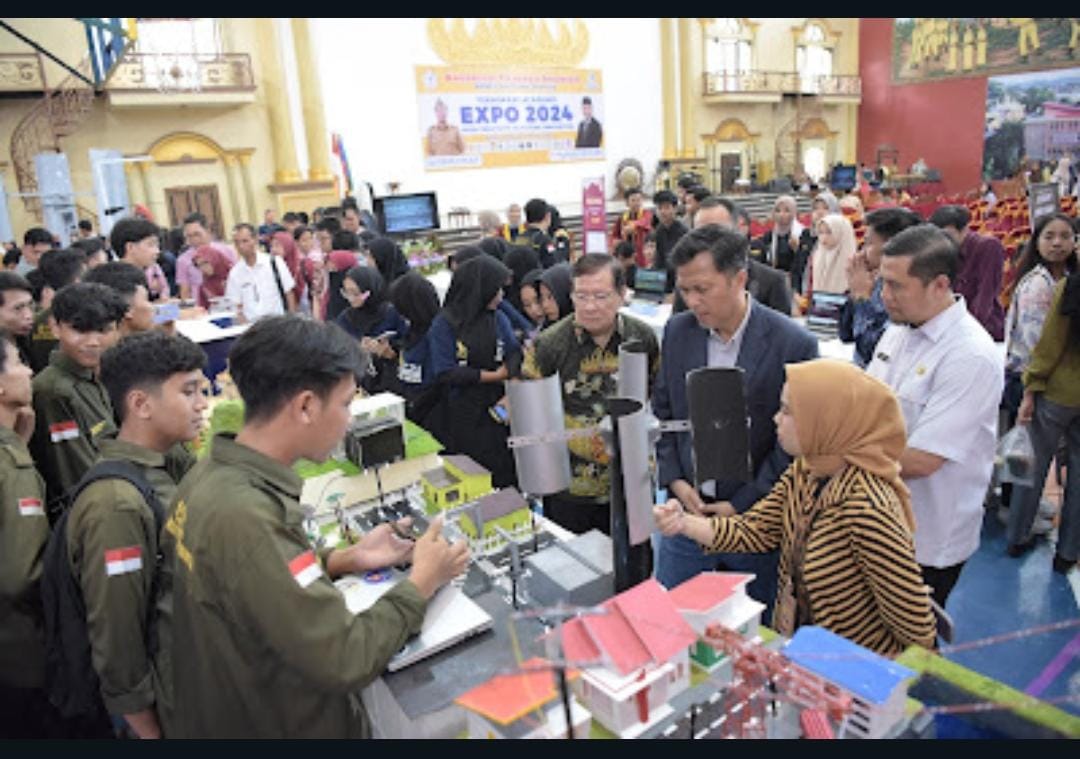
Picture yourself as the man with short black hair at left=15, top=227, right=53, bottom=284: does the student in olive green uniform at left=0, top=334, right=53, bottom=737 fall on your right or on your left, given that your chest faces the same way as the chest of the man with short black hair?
on your right

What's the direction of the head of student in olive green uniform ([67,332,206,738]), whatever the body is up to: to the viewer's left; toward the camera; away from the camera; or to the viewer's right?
to the viewer's right

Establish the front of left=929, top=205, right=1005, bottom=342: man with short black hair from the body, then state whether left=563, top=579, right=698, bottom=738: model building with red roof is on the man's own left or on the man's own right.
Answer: on the man's own left

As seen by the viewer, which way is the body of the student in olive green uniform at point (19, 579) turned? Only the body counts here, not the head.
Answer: to the viewer's right

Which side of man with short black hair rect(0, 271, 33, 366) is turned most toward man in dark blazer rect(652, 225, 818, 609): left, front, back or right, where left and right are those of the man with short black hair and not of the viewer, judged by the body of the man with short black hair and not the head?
front

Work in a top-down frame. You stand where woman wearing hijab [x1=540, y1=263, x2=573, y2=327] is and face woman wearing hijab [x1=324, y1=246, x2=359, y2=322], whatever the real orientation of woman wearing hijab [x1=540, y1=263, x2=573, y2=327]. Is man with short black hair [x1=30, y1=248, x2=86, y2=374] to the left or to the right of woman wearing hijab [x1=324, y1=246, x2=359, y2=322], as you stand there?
left

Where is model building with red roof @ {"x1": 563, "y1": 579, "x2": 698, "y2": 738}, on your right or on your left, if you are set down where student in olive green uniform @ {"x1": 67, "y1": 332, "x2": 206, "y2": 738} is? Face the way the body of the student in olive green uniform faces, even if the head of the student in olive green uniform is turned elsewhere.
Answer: on your right

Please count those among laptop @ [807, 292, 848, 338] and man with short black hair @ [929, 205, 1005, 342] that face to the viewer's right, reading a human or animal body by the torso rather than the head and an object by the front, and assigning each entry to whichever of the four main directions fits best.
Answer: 0

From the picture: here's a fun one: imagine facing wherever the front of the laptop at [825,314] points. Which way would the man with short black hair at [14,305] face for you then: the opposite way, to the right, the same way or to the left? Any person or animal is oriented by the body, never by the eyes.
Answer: to the left

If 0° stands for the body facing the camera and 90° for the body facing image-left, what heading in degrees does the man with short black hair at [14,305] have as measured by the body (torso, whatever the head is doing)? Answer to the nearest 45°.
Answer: approximately 315°
